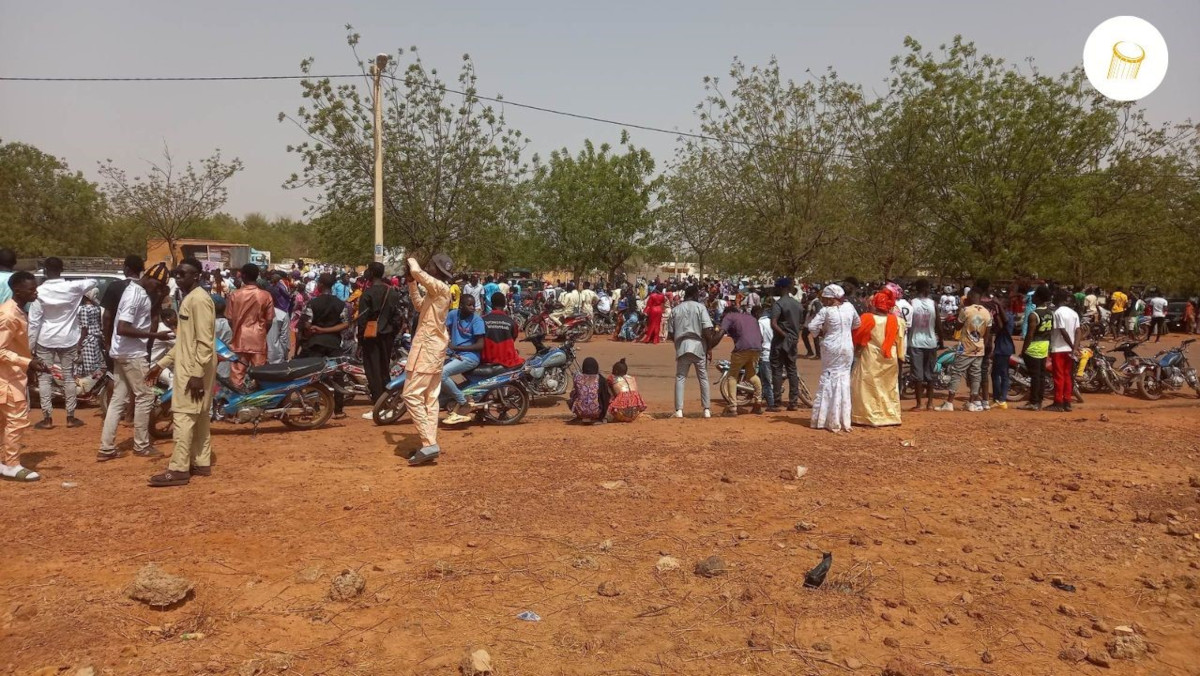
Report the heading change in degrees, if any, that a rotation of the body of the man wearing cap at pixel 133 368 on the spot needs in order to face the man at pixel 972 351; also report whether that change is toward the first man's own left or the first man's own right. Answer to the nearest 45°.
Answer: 0° — they already face them

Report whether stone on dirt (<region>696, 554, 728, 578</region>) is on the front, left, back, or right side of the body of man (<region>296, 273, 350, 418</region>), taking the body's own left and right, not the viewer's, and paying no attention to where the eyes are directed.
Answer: back

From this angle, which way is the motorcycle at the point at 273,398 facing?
to the viewer's left

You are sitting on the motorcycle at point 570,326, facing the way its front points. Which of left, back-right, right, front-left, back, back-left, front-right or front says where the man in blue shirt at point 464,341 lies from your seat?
left

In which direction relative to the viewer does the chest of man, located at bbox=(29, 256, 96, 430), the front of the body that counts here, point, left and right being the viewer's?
facing away from the viewer

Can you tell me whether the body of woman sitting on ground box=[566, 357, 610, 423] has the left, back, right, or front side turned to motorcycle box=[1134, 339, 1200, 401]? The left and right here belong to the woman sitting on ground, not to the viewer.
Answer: right

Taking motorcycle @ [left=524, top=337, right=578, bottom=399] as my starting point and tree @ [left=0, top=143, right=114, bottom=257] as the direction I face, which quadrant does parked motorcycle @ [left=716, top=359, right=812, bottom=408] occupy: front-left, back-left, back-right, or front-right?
back-right

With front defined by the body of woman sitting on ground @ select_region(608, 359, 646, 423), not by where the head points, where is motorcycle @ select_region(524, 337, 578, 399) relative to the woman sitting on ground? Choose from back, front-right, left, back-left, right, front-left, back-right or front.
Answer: front-left

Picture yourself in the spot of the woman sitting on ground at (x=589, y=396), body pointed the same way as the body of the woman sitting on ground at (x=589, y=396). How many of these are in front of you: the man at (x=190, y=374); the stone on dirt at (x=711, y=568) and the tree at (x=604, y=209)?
1

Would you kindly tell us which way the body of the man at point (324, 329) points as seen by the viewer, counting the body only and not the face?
away from the camera

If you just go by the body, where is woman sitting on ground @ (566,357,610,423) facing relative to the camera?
away from the camera

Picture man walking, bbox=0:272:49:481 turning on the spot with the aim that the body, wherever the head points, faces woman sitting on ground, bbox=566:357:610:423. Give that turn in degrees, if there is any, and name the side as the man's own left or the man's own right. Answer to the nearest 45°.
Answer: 0° — they already face them

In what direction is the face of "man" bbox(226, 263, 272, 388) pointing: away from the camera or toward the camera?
away from the camera

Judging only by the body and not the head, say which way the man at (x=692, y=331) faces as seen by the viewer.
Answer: away from the camera

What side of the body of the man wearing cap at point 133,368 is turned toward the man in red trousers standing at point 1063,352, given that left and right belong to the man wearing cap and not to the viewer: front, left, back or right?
front

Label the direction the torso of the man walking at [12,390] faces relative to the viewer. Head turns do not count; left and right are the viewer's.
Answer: facing to the right of the viewer

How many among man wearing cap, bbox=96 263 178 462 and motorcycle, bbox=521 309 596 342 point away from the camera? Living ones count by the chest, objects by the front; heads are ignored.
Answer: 0
